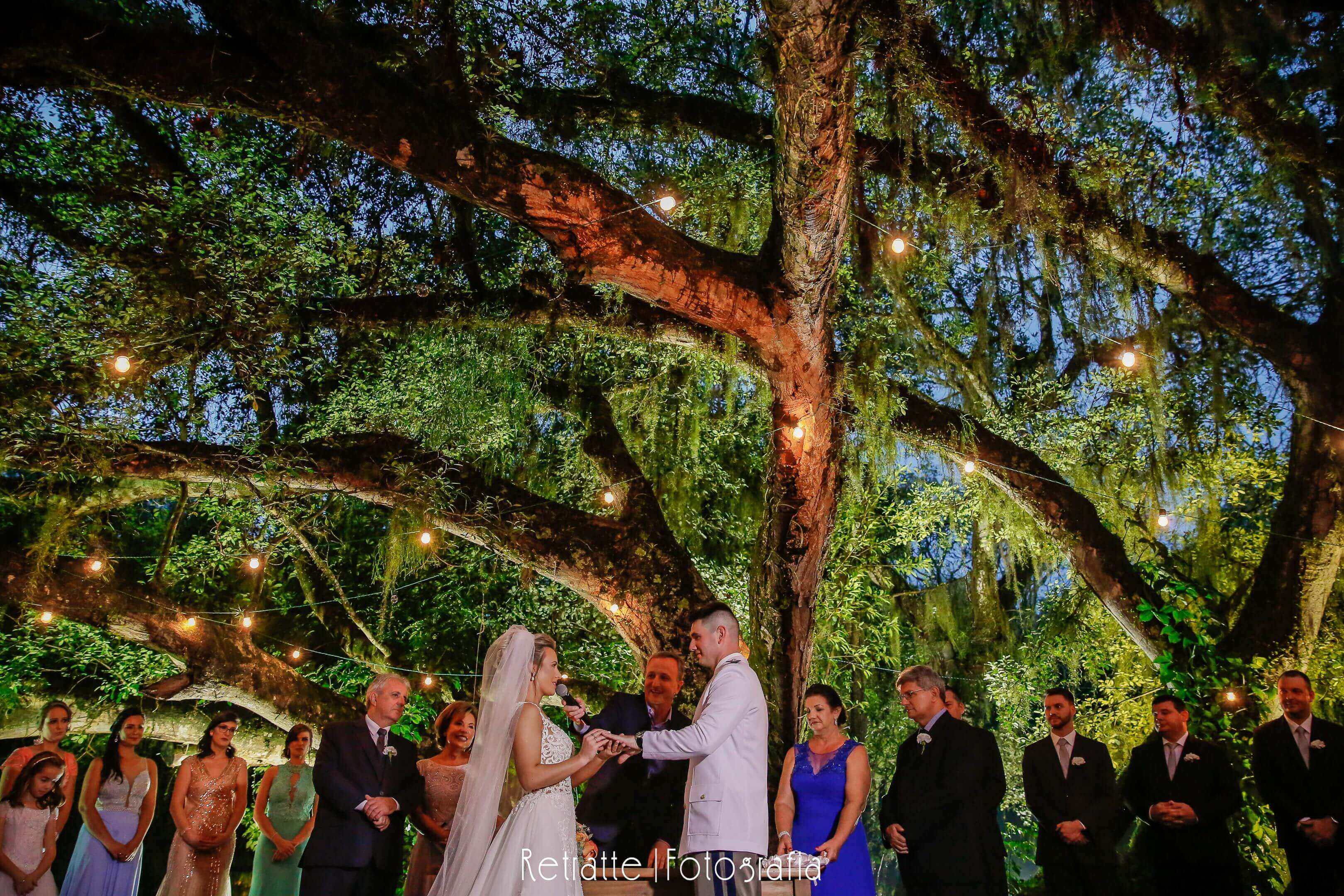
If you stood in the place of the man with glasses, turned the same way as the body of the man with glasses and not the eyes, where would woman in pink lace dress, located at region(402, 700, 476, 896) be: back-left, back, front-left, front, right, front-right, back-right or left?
front-right

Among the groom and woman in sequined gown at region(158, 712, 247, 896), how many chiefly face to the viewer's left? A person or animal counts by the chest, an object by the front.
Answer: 1

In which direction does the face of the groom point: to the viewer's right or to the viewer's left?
to the viewer's left

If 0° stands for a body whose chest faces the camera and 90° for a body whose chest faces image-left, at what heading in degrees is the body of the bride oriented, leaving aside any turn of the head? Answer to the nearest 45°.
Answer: approximately 270°

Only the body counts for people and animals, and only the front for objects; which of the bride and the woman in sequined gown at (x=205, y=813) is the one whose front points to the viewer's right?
the bride

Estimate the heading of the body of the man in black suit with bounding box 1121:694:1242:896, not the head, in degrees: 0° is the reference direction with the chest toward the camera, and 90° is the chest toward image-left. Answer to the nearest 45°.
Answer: approximately 45°
